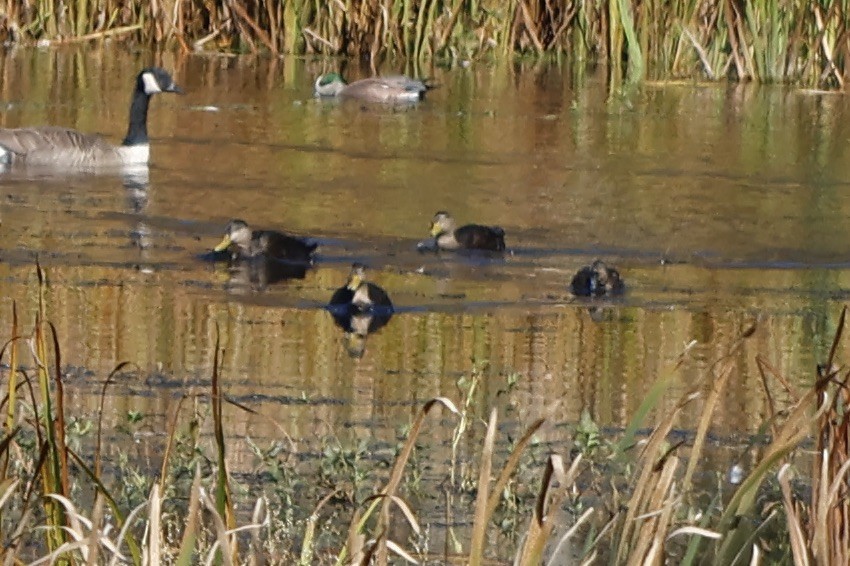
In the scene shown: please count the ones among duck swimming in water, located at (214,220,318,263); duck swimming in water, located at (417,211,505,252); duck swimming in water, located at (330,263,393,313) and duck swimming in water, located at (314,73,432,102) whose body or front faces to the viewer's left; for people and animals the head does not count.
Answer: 3

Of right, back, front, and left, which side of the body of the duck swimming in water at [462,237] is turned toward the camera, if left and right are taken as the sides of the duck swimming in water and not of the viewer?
left

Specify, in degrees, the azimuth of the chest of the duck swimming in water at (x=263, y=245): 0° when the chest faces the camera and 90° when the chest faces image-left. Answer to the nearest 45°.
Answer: approximately 90°

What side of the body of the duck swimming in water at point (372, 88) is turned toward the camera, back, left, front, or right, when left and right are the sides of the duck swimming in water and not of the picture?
left

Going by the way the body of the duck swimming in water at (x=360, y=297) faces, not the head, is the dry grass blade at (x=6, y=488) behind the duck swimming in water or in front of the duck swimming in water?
in front

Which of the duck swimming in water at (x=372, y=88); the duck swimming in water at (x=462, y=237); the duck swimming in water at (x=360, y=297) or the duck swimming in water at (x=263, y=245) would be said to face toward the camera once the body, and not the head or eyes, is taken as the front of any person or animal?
the duck swimming in water at (x=360, y=297)

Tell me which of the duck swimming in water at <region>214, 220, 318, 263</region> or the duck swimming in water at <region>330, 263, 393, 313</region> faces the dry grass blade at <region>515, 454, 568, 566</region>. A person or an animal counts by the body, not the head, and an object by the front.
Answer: the duck swimming in water at <region>330, 263, 393, 313</region>

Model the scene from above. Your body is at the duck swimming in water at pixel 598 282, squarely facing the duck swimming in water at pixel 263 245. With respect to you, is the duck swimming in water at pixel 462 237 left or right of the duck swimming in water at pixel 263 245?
right

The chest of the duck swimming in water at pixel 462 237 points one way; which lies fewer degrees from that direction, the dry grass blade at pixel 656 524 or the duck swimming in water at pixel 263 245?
the duck swimming in water

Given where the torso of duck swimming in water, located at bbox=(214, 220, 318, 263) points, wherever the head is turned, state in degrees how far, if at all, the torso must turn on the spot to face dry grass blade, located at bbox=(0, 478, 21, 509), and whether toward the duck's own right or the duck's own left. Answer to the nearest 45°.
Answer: approximately 90° to the duck's own left

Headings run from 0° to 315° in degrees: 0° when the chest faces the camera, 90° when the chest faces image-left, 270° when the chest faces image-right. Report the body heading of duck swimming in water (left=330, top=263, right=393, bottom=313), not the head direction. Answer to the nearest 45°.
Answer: approximately 0°

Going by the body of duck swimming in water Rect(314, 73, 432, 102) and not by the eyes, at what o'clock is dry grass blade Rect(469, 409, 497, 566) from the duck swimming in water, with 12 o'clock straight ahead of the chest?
The dry grass blade is roughly at 9 o'clock from the duck swimming in water.

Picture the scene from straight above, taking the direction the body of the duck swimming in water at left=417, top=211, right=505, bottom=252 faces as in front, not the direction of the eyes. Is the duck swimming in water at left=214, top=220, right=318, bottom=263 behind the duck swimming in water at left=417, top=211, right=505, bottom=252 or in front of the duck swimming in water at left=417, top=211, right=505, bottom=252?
in front

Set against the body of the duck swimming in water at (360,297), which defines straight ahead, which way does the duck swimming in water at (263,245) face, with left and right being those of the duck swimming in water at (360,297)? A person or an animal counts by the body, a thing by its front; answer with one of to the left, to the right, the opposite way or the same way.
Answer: to the right

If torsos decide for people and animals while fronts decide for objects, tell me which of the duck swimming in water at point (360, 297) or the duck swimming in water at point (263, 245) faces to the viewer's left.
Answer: the duck swimming in water at point (263, 245)

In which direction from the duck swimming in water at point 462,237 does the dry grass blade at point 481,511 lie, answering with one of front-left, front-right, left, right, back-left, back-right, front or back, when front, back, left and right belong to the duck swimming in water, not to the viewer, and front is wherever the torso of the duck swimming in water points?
left
